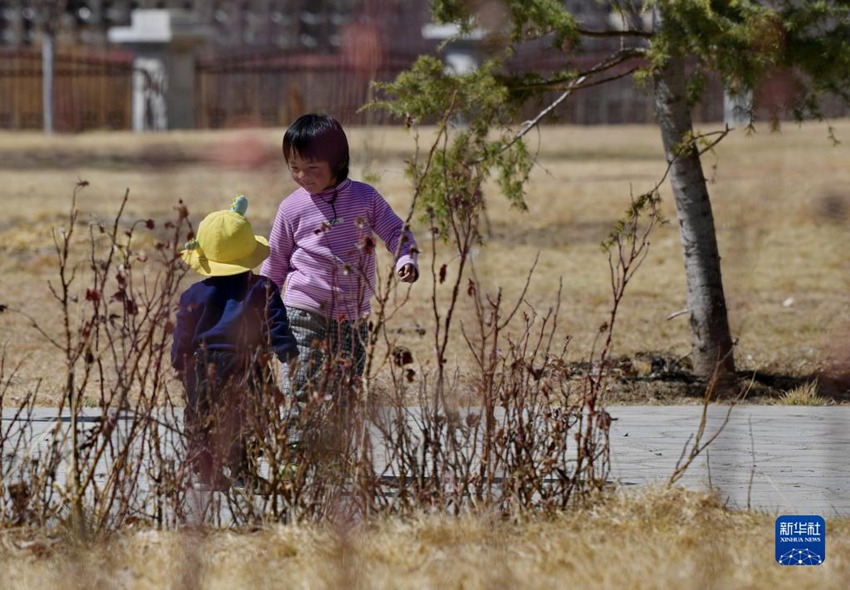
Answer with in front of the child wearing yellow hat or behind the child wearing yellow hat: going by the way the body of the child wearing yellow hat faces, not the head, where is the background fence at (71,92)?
in front

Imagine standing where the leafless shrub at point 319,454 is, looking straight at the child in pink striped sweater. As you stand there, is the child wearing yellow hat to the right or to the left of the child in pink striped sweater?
left

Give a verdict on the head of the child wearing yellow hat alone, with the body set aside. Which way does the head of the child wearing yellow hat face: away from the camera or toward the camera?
away from the camera

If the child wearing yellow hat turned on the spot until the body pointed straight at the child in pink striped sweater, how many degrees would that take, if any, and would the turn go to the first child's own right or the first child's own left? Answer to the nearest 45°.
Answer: approximately 45° to the first child's own right

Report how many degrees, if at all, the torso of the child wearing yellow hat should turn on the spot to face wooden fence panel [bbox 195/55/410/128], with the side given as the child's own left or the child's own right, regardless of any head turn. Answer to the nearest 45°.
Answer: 0° — they already face it

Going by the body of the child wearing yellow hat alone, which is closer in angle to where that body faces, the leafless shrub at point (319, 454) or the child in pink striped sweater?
the child in pink striped sweater

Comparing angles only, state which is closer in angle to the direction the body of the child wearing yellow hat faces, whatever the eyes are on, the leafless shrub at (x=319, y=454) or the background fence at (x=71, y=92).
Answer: the background fence

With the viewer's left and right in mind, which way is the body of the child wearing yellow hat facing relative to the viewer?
facing away from the viewer

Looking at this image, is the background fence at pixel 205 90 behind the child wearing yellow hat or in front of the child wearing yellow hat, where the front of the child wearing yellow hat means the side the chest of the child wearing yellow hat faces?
in front

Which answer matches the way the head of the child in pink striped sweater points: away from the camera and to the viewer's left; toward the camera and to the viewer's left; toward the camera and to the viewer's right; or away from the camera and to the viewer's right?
toward the camera and to the viewer's left

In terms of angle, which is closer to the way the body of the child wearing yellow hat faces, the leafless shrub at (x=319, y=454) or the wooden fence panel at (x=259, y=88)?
the wooden fence panel

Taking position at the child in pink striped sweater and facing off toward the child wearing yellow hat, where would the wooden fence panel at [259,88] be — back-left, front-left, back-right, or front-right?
back-right
